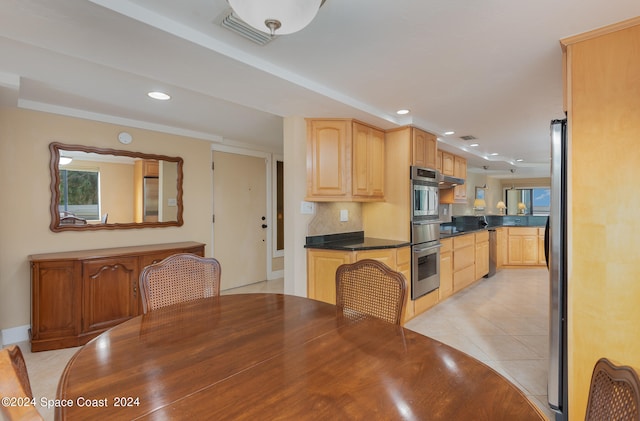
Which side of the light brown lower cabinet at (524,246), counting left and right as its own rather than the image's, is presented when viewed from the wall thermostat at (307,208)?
front

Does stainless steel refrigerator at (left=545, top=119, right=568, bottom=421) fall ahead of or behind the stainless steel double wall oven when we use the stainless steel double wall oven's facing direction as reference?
ahead

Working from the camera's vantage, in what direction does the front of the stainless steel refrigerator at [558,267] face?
facing to the left of the viewer

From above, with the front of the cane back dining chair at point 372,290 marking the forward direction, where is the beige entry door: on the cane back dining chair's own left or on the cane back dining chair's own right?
on the cane back dining chair's own right

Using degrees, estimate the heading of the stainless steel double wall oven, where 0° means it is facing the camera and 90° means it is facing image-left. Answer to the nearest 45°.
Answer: approximately 315°

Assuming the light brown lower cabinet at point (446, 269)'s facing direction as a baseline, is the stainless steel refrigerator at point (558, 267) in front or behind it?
in front

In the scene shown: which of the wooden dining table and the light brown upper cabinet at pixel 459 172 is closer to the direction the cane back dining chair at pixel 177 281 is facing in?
the wooden dining table

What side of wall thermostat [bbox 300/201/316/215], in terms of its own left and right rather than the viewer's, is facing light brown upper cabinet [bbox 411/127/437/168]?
left

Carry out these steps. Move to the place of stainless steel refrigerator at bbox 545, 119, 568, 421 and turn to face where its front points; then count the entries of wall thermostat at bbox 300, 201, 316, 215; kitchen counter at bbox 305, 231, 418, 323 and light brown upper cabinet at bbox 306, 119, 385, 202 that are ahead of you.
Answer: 3
